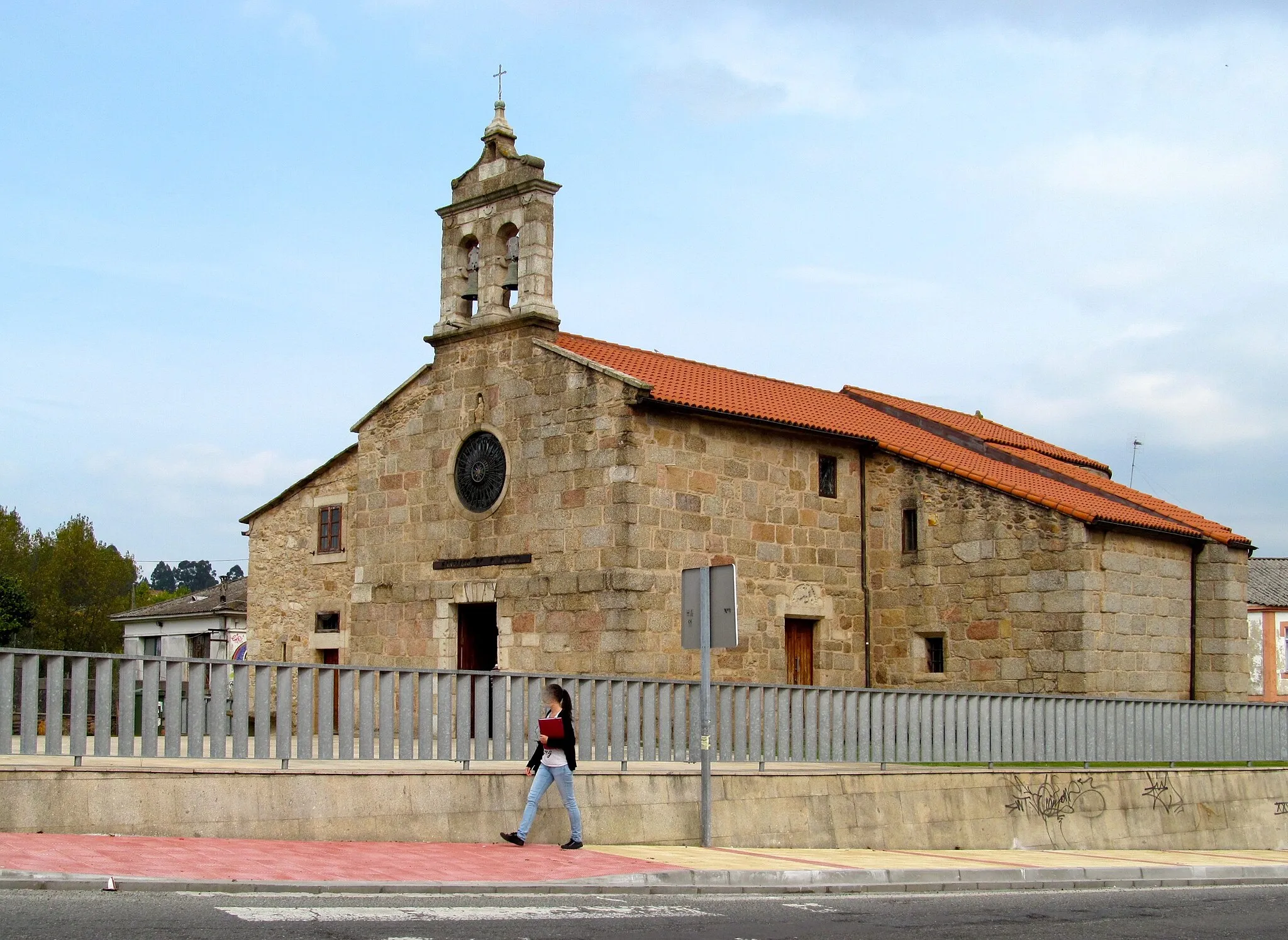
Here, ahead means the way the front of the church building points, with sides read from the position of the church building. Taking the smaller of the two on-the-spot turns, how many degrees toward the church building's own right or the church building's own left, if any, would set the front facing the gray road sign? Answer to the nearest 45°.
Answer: approximately 45° to the church building's own left

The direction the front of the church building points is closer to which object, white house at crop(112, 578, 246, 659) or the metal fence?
the metal fence

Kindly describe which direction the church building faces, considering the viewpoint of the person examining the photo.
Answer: facing the viewer and to the left of the viewer

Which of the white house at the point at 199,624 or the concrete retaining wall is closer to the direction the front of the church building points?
the concrete retaining wall

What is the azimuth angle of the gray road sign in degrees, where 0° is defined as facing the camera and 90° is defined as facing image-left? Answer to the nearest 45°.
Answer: approximately 180°

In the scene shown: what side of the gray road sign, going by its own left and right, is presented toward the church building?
front

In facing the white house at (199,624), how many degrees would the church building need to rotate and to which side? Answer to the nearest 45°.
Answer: approximately 90° to its right

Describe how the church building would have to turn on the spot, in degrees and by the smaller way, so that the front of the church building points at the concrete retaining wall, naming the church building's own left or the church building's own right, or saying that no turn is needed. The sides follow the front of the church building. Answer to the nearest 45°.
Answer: approximately 45° to the church building's own left

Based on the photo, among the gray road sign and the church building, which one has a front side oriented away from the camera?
the gray road sign

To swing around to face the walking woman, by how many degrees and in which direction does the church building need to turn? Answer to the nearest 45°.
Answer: approximately 45° to its left

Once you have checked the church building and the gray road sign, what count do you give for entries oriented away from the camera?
1

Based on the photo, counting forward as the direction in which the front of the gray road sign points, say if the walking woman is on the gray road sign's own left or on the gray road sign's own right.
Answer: on the gray road sign's own left
